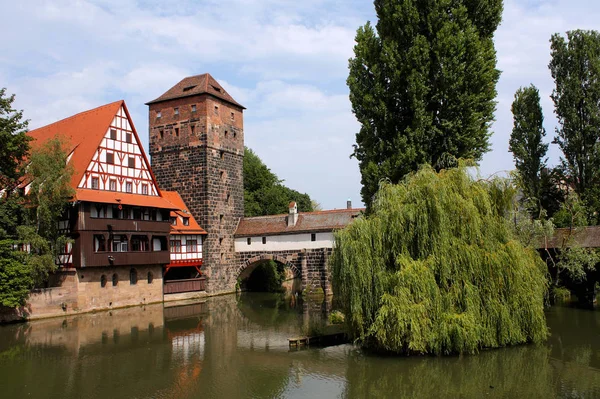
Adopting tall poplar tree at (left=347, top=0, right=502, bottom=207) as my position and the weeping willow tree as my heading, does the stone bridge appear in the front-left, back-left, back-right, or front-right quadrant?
back-right

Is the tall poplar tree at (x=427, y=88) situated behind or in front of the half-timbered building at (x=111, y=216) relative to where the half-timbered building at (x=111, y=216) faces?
in front

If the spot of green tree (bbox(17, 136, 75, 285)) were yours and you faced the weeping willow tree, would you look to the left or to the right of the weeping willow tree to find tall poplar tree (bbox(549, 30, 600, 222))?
left

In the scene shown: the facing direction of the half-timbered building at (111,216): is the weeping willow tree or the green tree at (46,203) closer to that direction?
the weeping willow tree

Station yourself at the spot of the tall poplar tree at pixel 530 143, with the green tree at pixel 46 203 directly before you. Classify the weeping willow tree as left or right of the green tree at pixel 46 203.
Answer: left

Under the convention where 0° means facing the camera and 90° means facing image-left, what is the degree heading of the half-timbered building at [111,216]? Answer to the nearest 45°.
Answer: approximately 315°

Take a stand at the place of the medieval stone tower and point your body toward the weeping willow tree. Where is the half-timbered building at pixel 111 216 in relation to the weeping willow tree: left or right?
right

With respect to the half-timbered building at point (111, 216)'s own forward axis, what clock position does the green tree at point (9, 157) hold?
The green tree is roughly at 3 o'clock from the half-timbered building.

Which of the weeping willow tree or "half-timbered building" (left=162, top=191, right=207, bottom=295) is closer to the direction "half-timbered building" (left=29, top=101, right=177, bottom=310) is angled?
the weeping willow tree

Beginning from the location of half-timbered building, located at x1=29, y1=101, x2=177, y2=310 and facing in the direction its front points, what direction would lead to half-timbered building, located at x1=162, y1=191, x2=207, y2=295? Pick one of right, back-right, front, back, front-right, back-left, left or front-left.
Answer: left

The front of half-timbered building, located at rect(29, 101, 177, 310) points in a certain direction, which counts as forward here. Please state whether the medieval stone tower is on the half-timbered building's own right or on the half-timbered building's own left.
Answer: on the half-timbered building's own left

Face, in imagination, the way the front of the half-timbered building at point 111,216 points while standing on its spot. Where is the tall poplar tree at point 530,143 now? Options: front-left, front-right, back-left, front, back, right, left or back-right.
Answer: front-left

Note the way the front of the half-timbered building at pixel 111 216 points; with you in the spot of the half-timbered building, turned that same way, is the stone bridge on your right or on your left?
on your left

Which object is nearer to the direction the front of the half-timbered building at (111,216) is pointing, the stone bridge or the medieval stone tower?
the stone bridge
